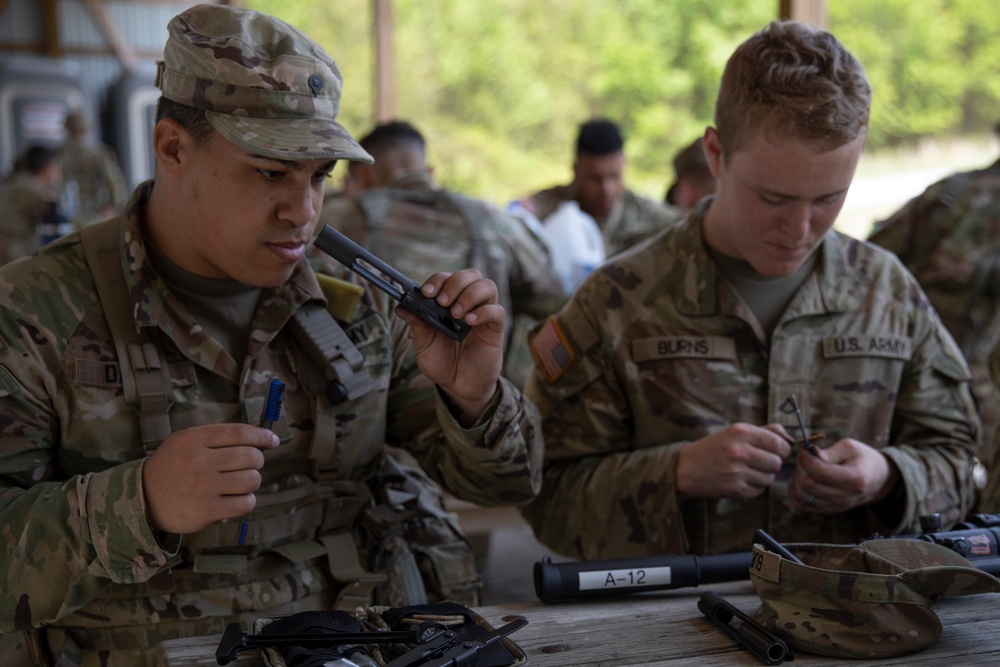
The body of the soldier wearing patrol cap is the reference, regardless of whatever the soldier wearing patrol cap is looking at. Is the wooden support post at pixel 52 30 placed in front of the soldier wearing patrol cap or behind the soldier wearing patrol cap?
behind

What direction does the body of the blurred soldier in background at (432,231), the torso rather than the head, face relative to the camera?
away from the camera

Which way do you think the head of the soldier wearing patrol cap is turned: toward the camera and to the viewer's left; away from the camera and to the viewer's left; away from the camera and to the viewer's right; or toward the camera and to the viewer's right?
toward the camera and to the viewer's right

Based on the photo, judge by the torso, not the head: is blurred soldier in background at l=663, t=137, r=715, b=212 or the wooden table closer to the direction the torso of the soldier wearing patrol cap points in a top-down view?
the wooden table

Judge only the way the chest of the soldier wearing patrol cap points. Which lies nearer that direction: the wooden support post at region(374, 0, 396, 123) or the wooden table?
the wooden table

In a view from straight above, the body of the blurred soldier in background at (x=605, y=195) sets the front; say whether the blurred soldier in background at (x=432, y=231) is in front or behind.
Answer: in front

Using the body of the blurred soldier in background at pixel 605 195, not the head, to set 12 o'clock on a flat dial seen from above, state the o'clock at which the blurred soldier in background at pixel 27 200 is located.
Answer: the blurred soldier in background at pixel 27 200 is roughly at 4 o'clock from the blurred soldier in background at pixel 605 195.

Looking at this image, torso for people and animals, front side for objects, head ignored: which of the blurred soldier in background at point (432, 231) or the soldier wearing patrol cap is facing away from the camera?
the blurred soldier in background

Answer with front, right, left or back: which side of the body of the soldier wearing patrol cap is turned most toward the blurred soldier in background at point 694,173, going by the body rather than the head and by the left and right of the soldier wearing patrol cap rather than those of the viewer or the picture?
left

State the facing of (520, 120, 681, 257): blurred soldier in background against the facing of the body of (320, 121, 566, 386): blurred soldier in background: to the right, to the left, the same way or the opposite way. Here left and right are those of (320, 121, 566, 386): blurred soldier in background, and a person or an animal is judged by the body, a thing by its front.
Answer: the opposite way

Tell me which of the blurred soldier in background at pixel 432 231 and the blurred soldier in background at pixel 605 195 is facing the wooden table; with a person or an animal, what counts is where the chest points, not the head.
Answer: the blurred soldier in background at pixel 605 195

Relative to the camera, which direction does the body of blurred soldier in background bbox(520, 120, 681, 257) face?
toward the camera

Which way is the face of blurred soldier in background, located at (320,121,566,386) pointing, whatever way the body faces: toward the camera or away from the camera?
away from the camera

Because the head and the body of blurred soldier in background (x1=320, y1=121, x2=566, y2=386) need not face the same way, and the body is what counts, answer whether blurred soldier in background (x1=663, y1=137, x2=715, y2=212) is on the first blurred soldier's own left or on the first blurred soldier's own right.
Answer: on the first blurred soldier's own right

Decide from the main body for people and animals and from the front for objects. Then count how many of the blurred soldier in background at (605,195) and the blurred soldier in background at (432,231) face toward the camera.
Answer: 1

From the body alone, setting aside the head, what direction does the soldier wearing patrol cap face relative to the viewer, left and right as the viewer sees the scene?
facing the viewer and to the right of the viewer

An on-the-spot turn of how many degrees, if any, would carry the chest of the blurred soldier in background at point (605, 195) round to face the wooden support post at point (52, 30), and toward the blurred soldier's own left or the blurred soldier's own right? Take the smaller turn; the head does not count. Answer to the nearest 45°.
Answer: approximately 135° to the blurred soldier's own right

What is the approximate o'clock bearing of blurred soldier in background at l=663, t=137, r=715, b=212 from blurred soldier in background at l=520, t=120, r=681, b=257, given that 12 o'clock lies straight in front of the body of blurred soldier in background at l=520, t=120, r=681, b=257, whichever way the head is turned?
blurred soldier in background at l=663, t=137, r=715, b=212 is roughly at 11 o'clock from blurred soldier in background at l=520, t=120, r=681, b=257.
